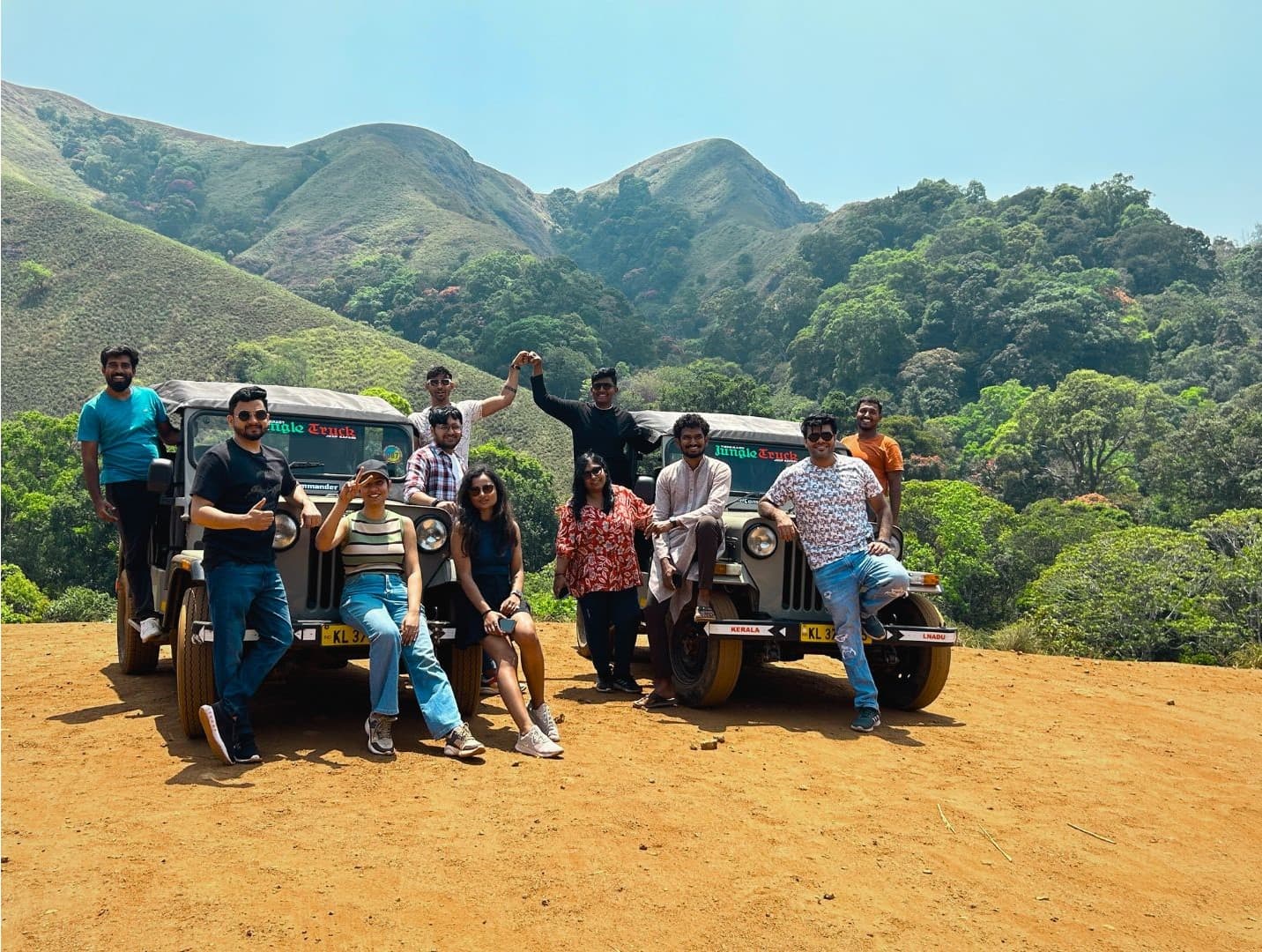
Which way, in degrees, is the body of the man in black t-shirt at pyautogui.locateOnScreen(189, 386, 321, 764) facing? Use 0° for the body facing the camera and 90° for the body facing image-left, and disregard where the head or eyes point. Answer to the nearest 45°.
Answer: approximately 315°

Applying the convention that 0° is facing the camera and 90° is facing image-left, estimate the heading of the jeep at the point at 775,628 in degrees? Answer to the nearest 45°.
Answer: approximately 315°

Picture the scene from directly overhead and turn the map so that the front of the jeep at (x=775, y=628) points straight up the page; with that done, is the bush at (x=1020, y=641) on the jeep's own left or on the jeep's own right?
on the jeep's own left

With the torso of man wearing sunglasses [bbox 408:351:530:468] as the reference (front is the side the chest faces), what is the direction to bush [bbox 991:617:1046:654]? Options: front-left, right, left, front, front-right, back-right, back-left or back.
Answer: back-left

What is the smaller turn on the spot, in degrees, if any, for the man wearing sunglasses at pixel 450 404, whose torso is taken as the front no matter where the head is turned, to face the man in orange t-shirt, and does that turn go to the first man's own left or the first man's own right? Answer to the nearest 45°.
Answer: approximately 90° to the first man's own left

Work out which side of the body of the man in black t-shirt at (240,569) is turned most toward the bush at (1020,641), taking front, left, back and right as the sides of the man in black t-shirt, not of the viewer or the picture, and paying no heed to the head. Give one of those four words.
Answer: left
